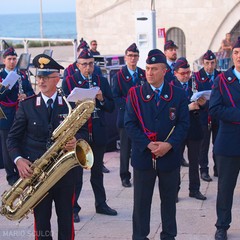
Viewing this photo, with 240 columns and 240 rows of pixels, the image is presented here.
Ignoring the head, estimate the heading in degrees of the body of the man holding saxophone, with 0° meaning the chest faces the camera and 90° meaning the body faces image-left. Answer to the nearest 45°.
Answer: approximately 0°

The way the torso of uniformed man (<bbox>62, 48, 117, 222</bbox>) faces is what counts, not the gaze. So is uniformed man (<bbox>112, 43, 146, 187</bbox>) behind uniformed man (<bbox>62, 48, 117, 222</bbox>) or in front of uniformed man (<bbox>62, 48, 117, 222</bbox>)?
behind

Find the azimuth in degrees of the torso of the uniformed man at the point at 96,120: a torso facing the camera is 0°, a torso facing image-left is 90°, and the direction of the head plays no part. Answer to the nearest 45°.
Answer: approximately 0°

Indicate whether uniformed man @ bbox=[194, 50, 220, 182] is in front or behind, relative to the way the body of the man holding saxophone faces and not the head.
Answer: behind

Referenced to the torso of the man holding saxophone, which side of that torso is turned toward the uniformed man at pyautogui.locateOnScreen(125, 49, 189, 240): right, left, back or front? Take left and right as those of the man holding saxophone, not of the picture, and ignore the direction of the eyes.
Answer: left

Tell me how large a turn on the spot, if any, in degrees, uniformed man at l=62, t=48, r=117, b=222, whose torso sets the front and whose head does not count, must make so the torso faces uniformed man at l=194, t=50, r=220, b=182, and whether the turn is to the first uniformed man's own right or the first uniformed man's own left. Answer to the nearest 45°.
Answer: approximately 135° to the first uniformed man's own left
